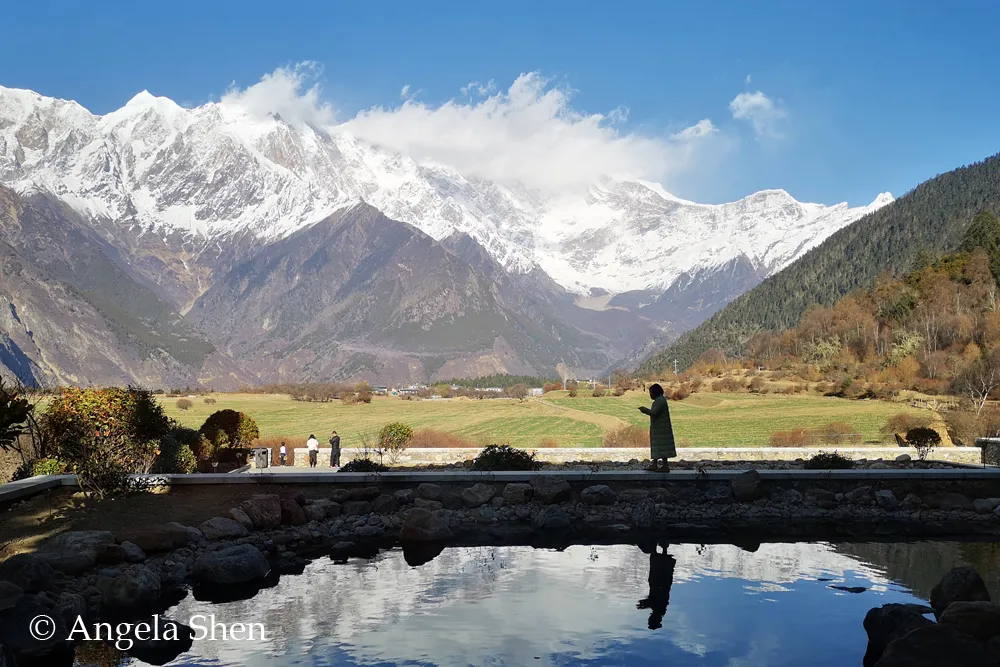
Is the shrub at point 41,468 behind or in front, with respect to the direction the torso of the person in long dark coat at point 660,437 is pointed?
in front

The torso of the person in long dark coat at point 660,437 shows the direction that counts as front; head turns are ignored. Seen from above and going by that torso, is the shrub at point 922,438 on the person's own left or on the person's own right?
on the person's own right

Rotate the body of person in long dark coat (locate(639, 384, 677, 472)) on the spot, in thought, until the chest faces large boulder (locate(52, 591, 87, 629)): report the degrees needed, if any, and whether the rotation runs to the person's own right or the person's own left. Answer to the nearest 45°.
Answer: approximately 45° to the person's own left

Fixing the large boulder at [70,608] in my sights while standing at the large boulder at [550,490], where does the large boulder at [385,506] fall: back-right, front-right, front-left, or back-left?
front-right

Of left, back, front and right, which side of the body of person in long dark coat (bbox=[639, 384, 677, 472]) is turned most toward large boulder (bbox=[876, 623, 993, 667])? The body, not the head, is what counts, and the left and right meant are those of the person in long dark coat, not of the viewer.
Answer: left

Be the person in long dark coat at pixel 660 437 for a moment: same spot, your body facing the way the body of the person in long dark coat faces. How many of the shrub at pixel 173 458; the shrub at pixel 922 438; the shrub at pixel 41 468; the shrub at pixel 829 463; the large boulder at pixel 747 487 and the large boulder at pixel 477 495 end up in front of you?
3

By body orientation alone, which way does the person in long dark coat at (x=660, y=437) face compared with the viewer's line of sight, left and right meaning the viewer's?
facing to the left of the viewer

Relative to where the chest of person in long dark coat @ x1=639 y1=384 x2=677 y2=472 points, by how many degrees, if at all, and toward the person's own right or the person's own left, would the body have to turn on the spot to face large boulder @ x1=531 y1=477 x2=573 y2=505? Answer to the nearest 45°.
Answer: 0° — they already face it

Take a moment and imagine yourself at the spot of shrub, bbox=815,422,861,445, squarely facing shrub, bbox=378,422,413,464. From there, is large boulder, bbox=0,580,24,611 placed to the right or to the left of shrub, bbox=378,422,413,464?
left

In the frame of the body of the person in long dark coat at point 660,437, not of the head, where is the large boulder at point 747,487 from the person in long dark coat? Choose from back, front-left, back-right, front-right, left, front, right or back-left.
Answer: back

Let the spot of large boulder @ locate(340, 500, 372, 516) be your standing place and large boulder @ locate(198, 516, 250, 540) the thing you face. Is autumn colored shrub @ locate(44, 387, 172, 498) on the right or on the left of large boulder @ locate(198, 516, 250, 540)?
right

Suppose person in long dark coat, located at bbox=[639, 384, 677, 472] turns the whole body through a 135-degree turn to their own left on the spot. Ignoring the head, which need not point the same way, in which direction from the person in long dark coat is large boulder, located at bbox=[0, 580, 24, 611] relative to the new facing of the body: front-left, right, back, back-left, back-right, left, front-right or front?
right

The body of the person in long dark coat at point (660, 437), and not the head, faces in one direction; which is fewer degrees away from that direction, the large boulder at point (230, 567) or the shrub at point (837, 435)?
the large boulder
